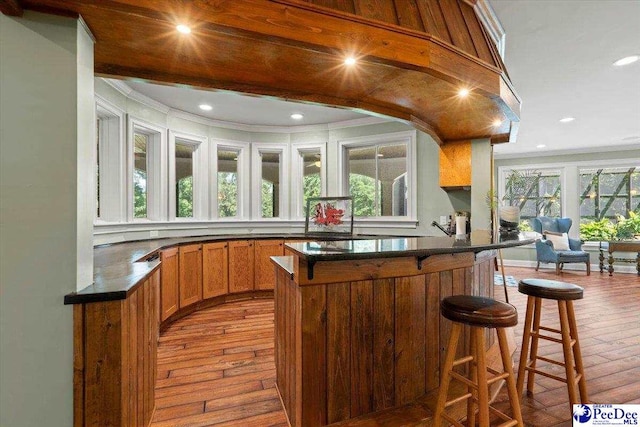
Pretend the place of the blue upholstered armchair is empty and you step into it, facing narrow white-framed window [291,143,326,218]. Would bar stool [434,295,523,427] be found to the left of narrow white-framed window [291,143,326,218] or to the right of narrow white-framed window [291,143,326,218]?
left

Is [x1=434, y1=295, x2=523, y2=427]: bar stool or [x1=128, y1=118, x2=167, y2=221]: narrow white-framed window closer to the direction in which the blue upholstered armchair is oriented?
the bar stool

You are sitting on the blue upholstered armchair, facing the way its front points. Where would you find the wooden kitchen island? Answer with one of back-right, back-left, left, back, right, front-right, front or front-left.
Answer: front-right

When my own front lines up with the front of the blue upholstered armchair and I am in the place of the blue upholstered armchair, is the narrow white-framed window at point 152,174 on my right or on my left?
on my right

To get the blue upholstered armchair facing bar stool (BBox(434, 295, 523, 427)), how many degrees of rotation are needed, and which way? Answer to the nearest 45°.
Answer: approximately 45° to its right

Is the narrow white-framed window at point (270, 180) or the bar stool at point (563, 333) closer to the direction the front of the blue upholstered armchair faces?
the bar stool

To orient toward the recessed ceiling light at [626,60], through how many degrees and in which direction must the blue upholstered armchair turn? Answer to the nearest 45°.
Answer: approximately 45° to its right

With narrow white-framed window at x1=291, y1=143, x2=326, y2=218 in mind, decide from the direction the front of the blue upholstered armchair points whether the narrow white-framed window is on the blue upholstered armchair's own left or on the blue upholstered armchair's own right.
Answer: on the blue upholstered armchair's own right

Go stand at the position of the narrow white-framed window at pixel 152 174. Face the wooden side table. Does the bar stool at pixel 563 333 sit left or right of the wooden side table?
right

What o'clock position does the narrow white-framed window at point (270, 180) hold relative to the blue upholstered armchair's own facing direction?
The narrow white-framed window is roughly at 3 o'clock from the blue upholstered armchair.
